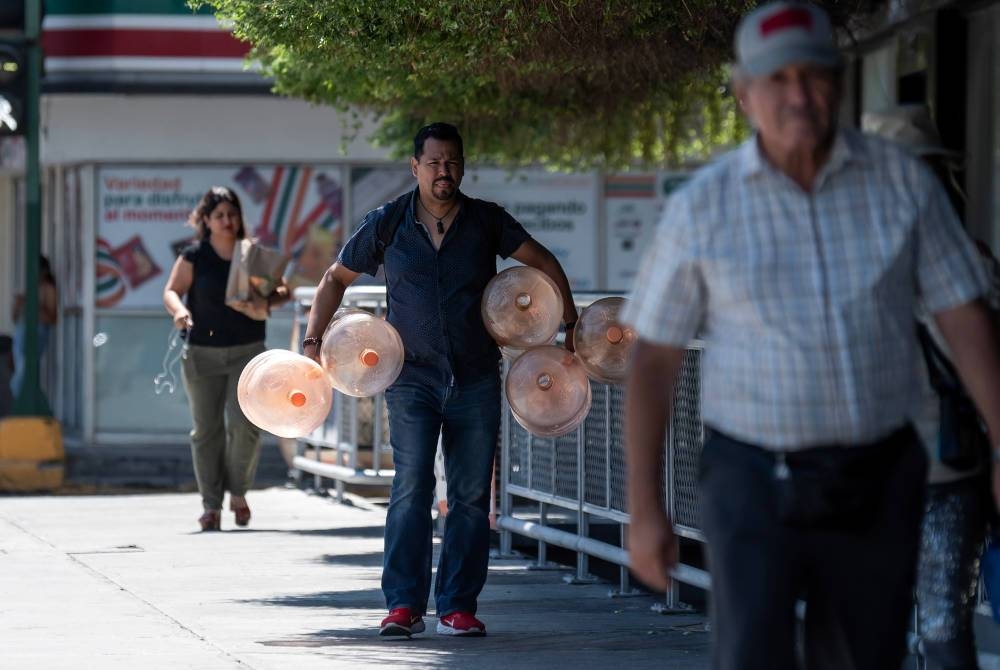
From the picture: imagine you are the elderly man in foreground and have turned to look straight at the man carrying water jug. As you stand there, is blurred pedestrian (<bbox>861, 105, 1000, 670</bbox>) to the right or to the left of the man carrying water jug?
right

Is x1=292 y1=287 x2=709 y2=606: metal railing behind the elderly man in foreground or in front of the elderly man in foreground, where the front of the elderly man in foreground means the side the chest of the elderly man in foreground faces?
behind

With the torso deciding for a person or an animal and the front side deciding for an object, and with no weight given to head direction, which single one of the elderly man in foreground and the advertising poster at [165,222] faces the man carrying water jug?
the advertising poster

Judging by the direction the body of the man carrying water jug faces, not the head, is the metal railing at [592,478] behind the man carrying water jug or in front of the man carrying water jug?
behind

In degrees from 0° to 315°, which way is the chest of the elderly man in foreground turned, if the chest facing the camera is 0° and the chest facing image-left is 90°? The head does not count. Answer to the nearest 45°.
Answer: approximately 0°

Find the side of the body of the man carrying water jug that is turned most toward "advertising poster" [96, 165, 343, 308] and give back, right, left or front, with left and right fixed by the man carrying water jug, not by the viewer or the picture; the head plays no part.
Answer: back

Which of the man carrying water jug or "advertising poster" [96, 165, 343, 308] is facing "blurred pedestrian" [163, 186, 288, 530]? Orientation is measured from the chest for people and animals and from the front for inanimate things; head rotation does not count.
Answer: the advertising poster

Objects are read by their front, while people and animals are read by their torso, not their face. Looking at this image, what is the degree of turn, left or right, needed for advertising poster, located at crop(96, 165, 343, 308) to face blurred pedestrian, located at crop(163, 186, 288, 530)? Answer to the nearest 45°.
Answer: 0° — it already faces them
